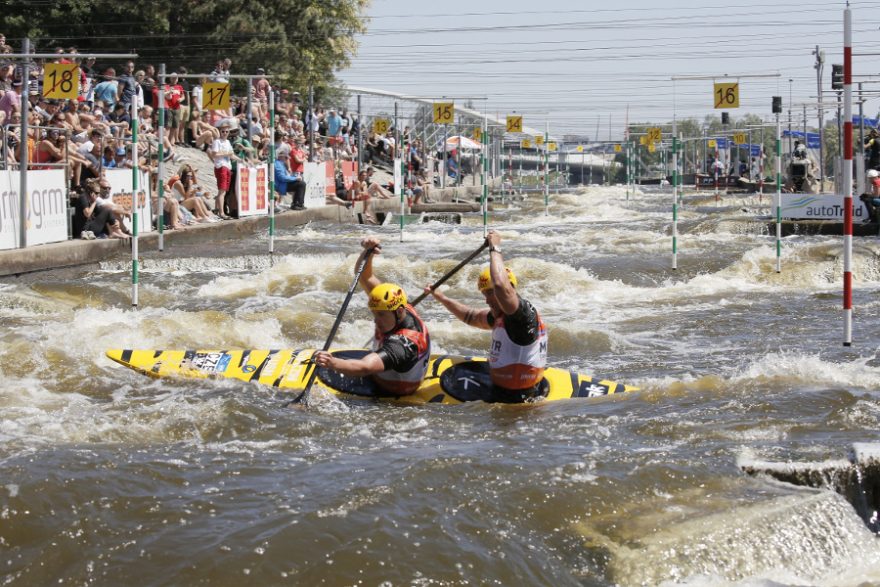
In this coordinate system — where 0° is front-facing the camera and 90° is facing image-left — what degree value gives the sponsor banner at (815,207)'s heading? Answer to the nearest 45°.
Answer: approximately 0°

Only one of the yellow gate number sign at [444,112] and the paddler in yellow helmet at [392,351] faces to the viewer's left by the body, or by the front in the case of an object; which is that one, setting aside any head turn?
the paddler in yellow helmet

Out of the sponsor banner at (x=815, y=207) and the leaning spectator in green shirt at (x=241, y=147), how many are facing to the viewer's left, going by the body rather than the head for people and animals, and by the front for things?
0

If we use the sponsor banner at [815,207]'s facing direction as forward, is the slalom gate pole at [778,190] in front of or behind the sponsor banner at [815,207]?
in front

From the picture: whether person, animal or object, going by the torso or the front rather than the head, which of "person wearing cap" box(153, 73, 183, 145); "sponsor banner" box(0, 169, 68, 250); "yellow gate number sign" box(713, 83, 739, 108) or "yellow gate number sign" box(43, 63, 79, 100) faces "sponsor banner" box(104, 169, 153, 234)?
the person wearing cap

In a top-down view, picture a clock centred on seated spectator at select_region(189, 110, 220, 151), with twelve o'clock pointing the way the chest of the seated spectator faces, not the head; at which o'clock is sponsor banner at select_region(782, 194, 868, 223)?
The sponsor banner is roughly at 11 o'clock from the seated spectator.

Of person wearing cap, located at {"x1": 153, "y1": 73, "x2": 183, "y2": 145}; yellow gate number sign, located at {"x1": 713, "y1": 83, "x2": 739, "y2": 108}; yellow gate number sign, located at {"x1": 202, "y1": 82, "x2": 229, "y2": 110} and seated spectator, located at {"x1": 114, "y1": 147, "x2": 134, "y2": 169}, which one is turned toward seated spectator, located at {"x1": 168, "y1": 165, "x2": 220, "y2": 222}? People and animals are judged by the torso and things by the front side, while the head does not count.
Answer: the person wearing cap

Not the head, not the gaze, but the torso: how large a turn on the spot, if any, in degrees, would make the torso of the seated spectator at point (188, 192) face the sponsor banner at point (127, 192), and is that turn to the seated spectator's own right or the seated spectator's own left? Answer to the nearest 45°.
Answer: approximately 45° to the seated spectator's own right

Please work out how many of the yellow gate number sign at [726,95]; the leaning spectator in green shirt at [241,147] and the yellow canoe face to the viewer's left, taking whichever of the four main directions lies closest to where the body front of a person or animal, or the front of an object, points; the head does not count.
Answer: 1

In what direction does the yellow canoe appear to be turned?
to the viewer's left

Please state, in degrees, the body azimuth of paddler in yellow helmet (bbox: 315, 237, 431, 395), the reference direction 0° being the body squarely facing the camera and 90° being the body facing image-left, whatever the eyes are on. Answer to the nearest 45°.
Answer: approximately 90°
